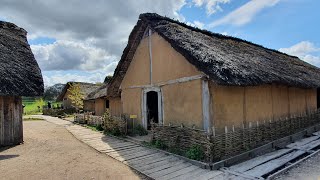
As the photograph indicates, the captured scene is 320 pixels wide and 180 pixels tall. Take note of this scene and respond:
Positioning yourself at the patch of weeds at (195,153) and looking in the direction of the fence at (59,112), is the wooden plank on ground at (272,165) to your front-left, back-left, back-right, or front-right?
back-right

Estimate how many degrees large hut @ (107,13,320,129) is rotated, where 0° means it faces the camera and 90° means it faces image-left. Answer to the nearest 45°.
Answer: approximately 45°

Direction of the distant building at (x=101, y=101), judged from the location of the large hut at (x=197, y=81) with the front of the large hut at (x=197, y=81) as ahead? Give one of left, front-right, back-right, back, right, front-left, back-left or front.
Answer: right

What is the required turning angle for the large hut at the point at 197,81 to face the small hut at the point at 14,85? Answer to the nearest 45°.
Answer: approximately 45° to its right

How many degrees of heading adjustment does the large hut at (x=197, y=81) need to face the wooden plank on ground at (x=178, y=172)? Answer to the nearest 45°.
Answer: approximately 45° to its left

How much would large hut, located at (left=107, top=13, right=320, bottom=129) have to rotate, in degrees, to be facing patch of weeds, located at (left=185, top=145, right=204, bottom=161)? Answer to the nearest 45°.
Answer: approximately 45° to its left

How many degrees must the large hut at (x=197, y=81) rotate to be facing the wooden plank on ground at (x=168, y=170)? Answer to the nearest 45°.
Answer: approximately 45° to its left

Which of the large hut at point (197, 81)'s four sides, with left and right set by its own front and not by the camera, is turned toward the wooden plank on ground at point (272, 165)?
left

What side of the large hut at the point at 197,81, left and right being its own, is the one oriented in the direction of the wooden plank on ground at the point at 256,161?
left

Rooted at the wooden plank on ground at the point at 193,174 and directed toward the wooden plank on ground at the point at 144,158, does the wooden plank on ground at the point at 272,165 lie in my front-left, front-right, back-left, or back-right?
back-right
